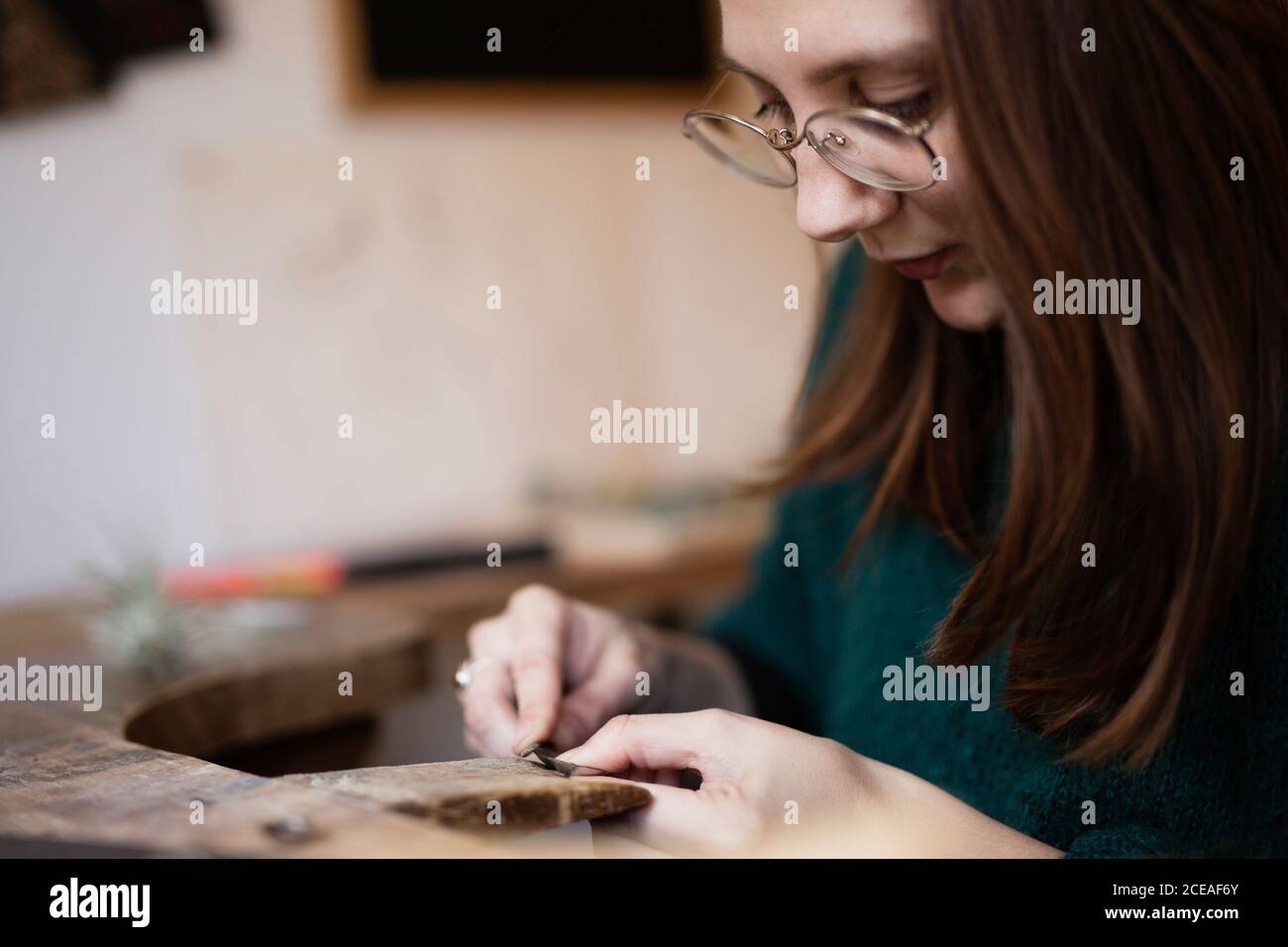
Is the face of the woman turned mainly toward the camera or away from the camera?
toward the camera

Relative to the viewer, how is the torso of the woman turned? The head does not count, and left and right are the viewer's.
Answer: facing the viewer and to the left of the viewer
